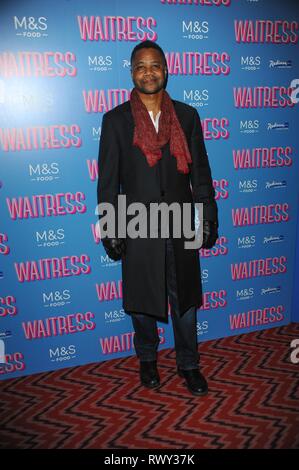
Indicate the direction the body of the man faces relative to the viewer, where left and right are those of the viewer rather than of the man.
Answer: facing the viewer

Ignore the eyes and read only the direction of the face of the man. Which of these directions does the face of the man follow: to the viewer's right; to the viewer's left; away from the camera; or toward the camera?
toward the camera
